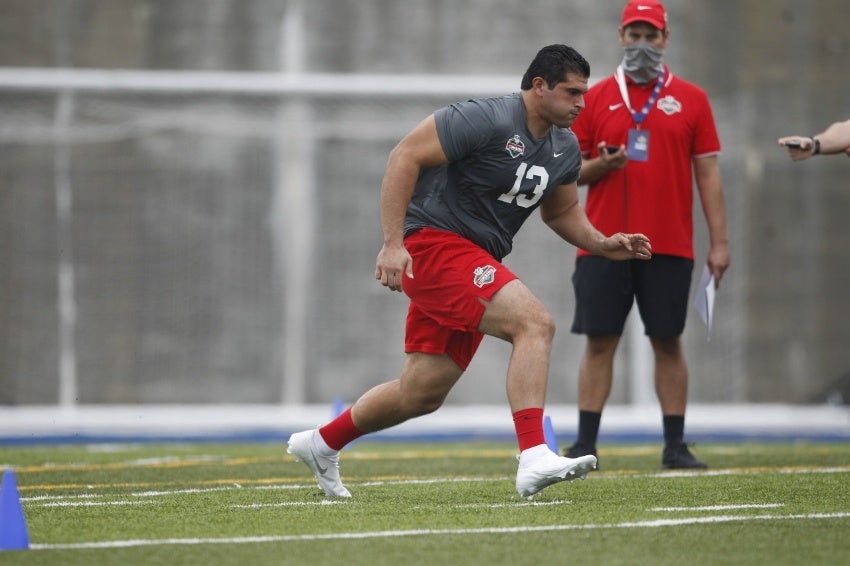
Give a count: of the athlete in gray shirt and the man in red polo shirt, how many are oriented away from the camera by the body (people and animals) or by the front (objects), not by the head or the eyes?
0

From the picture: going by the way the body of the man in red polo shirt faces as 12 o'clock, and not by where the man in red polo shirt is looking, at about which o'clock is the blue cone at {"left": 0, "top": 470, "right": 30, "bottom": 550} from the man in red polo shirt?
The blue cone is roughly at 1 o'clock from the man in red polo shirt.

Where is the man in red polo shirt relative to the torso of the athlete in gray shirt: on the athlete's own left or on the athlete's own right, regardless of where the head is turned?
on the athlete's own left

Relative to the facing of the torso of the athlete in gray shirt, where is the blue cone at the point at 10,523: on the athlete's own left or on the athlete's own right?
on the athlete's own right

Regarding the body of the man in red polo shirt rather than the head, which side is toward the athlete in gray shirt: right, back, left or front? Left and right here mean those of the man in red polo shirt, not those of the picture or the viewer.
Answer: front

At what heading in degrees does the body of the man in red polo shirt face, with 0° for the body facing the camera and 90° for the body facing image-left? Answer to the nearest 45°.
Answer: approximately 0°
